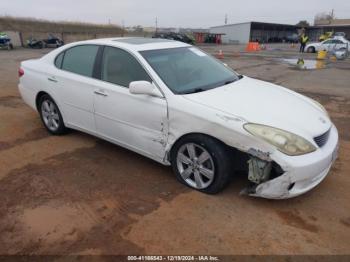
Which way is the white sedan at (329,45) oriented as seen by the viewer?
to the viewer's left

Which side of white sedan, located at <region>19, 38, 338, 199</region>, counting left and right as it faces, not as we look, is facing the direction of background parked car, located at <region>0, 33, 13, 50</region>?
back

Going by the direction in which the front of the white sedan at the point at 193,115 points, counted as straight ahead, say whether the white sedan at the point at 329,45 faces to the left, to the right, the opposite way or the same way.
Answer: the opposite way

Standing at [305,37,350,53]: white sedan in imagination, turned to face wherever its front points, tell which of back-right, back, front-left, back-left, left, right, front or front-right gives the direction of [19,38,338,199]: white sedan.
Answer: left

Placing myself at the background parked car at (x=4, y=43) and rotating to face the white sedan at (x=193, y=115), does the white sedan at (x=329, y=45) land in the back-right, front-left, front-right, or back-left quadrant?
front-left

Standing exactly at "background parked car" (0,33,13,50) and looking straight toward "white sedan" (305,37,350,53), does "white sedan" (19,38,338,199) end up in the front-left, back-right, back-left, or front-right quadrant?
front-right

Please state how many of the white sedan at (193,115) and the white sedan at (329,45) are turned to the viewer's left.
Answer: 1

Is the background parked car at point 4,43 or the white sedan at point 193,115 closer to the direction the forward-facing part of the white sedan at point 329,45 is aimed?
the background parked car

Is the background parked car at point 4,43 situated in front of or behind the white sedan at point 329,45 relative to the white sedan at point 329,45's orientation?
in front

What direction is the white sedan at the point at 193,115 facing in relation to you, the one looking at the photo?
facing the viewer and to the right of the viewer

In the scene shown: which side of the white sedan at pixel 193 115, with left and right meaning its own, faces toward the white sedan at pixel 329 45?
left
